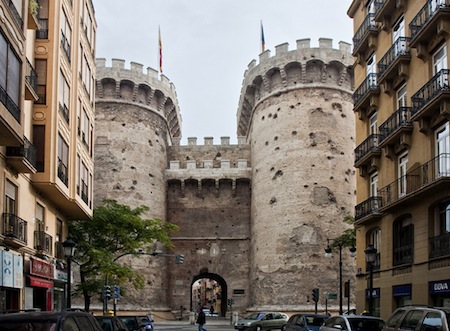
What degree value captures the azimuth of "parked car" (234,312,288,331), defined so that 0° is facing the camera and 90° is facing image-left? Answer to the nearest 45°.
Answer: approximately 45°

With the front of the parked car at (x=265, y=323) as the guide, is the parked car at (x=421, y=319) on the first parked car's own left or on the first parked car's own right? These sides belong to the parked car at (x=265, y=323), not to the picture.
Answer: on the first parked car's own left

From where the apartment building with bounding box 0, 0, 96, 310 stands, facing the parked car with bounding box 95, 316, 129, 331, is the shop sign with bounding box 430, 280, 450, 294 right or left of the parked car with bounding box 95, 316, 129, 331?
left
